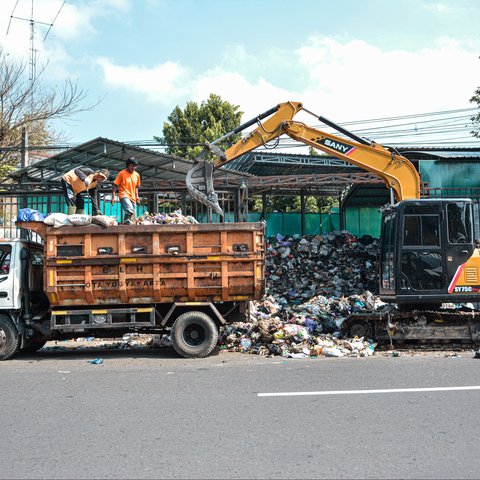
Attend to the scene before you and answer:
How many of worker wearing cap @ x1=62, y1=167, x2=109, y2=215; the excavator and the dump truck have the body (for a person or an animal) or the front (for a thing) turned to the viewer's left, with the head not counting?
2

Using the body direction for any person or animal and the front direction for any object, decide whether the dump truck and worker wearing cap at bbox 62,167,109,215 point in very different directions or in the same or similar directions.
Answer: very different directions

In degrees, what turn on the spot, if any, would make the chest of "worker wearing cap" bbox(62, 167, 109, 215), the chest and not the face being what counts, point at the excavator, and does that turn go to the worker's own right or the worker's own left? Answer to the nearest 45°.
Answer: approximately 45° to the worker's own right

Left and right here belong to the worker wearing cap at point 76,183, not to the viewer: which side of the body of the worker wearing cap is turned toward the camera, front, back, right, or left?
right

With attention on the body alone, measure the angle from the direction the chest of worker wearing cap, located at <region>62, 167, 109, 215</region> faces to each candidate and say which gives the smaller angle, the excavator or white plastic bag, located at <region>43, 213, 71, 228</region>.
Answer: the excavator

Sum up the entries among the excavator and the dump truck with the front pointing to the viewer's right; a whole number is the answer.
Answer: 0

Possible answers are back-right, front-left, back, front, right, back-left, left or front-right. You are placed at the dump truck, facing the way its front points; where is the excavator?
back

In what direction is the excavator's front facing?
to the viewer's left

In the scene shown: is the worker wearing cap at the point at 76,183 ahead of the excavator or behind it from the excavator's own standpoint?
ahead

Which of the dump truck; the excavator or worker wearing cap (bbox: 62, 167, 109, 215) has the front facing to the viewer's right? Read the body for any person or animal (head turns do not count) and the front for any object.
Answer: the worker wearing cap

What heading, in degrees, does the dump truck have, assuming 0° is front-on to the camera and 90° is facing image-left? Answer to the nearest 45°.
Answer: approximately 90°

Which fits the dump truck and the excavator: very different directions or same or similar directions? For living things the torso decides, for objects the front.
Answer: same or similar directions
